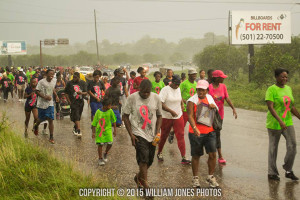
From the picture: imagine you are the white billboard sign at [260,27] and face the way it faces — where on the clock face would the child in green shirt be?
The child in green shirt is roughly at 12 o'clock from the white billboard sign.

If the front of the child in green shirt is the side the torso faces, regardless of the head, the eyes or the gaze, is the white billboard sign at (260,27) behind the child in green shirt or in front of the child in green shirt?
behind

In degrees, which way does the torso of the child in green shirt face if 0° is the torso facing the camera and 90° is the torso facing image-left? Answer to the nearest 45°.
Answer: approximately 0°

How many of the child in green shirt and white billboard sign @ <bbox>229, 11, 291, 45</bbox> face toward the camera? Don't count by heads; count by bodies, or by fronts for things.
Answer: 2

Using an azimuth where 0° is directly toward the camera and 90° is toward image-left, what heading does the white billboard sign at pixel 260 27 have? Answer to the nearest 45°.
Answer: approximately 0°
